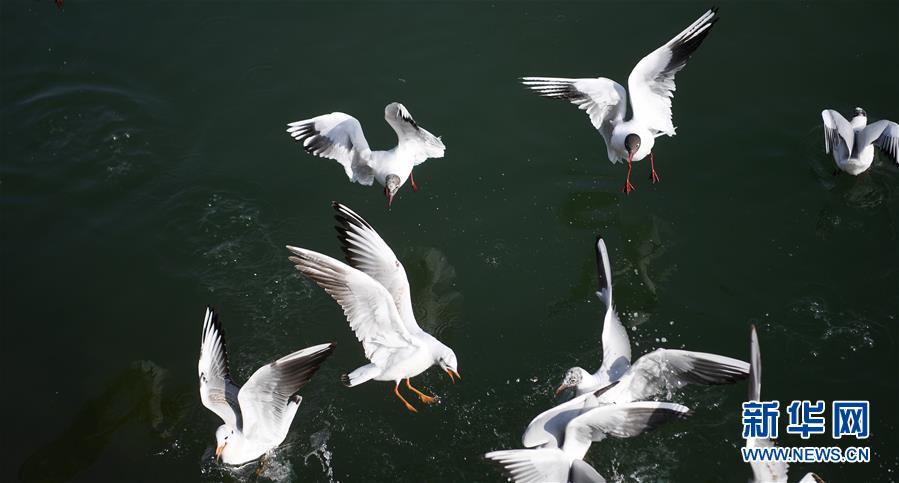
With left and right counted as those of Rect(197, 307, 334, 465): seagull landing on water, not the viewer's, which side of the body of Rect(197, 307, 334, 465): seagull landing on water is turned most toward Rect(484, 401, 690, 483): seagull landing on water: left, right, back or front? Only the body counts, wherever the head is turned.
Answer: left

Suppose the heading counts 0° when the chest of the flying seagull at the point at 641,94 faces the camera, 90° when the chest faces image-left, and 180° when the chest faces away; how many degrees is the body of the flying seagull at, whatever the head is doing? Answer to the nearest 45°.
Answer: approximately 0°

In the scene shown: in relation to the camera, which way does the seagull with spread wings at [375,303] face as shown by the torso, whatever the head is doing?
to the viewer's right

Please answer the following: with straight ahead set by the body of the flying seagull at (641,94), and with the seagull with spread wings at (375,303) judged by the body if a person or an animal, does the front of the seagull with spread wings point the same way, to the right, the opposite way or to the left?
to the left

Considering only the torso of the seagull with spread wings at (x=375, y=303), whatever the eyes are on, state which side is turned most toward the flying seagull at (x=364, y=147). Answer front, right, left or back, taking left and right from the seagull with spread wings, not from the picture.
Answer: left

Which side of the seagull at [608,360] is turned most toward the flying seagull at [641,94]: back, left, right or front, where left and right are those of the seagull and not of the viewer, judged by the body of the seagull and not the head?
right

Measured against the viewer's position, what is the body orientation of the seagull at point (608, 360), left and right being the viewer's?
facing to the left of the viewer

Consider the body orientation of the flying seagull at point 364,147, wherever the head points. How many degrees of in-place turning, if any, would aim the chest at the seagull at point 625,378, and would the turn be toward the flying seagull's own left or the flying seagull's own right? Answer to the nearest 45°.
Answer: approximately 45° to the flying seagull's own left

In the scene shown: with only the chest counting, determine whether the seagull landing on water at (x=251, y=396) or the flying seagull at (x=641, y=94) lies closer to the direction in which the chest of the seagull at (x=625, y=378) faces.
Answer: the seagull landing on water

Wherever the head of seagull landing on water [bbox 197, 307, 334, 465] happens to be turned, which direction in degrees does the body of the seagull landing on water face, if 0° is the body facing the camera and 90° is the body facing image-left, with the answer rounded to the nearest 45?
approximately 45°

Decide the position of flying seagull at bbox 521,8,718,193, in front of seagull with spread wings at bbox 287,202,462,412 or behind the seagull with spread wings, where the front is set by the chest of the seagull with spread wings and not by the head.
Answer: in front

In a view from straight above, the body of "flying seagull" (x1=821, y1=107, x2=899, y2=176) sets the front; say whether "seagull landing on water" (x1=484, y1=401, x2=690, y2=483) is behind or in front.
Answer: behind
